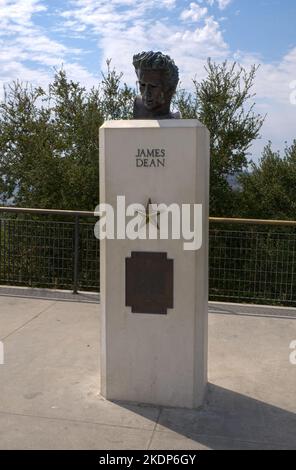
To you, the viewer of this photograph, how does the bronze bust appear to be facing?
facing the viewer and to the left of the viewer

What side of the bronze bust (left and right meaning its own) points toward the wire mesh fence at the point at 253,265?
back

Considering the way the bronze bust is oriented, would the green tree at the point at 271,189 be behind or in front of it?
behind
